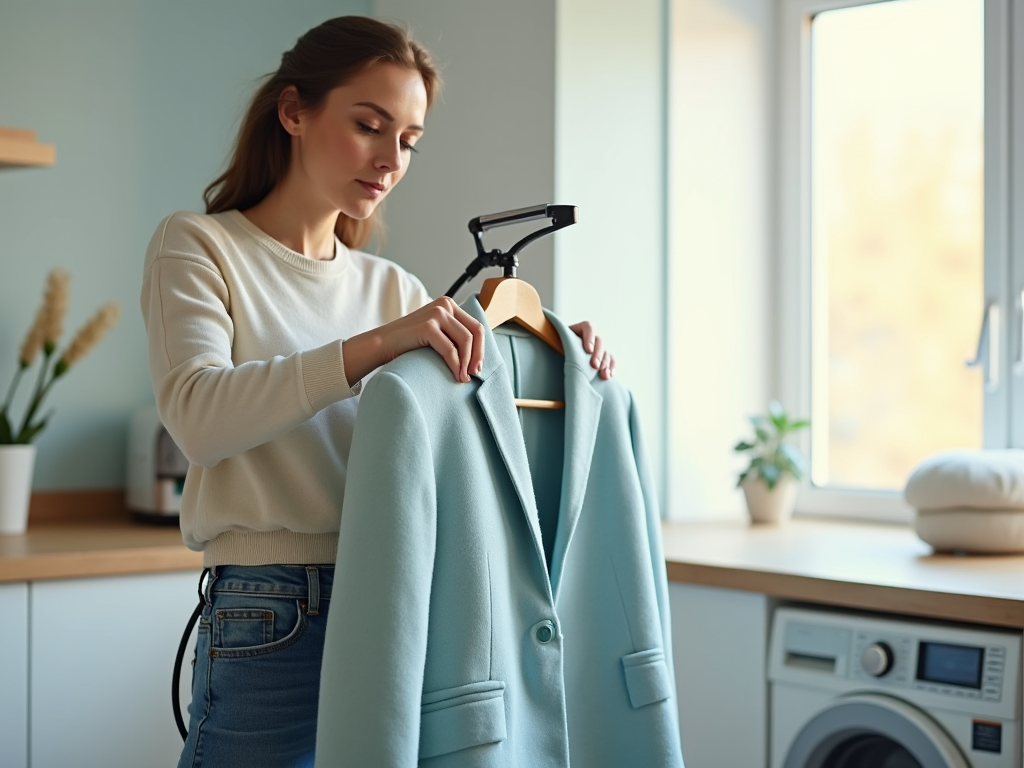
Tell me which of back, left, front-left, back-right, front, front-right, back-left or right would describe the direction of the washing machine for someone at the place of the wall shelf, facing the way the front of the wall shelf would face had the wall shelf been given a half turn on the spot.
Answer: back-right

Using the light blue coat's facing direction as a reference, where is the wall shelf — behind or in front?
behind

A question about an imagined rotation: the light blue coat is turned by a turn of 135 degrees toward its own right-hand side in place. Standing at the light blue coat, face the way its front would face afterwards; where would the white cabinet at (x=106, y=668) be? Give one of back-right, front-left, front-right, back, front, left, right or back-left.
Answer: front-right

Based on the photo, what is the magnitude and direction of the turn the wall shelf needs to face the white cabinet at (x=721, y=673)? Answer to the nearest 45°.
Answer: approximately 45° to its left

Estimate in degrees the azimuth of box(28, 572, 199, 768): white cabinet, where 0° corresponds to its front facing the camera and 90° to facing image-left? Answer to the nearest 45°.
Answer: approximately 0°

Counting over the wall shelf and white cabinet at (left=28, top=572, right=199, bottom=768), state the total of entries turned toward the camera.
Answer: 2

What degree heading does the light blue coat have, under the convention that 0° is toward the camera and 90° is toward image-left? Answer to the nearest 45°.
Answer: approximately 315°

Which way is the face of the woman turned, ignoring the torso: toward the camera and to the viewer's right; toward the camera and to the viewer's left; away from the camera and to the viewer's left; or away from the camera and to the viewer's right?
toward the camera and to the viewer's right

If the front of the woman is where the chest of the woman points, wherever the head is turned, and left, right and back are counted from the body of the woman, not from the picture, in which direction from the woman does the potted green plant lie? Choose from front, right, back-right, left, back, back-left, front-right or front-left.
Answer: left
